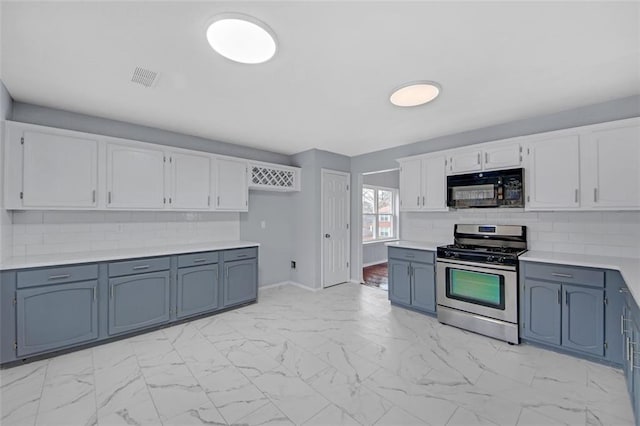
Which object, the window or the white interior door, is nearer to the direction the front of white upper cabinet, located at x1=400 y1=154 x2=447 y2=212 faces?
the white interior door

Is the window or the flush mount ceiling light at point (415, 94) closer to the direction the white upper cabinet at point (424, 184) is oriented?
the flush mount ceiling light

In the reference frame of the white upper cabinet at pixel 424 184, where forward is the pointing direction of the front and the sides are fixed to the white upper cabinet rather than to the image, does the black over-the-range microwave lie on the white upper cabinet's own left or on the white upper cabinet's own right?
on the white upper cabinet's own left

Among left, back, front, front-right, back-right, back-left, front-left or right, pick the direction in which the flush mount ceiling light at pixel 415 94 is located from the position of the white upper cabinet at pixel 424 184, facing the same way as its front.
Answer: front-left

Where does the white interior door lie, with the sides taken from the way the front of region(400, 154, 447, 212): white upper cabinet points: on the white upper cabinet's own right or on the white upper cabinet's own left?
on the white upper cabinet's own right

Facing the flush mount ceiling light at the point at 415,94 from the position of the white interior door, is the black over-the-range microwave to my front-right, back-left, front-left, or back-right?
front-left

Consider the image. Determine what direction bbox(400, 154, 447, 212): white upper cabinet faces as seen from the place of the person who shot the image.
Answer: facing the viewer and to the left of the viewer

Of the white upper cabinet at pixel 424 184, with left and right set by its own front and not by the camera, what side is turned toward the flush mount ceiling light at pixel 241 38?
front

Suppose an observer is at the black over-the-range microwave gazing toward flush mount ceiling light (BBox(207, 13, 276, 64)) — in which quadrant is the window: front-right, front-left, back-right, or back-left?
back-right

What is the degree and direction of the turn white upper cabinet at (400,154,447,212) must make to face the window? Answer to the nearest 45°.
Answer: approximately 135° to its right

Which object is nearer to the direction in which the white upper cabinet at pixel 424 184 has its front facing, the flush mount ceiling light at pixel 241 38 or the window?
the flush mount ceiling light
